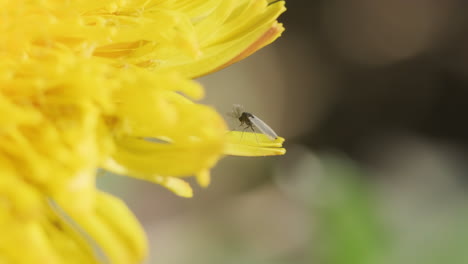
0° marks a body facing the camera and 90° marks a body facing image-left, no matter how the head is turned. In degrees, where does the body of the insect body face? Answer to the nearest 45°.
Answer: approximately 90°
